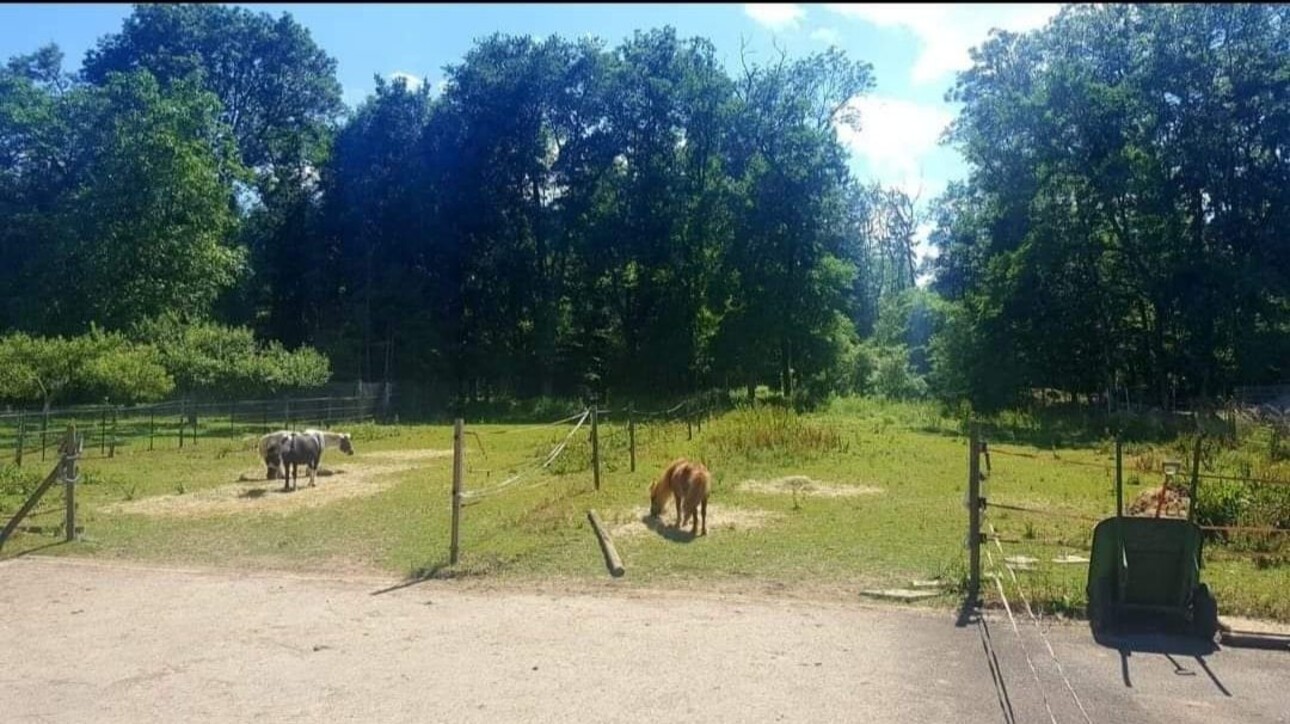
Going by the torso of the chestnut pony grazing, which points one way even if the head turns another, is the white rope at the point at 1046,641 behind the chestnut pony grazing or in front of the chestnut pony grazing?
behind

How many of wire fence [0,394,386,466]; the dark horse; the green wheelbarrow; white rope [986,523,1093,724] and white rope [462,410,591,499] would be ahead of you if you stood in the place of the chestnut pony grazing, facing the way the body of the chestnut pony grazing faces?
3

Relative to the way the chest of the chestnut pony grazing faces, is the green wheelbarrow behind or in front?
behind
